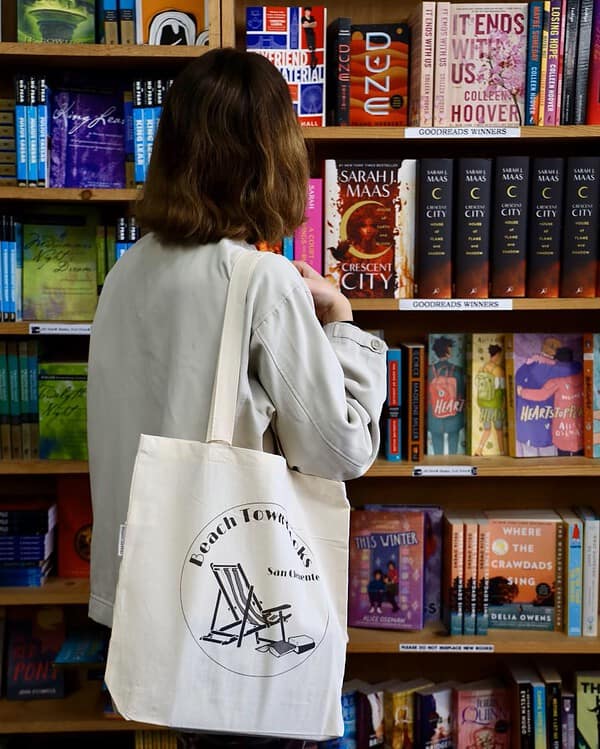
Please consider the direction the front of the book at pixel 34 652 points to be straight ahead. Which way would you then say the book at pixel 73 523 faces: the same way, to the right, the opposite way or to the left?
the same way

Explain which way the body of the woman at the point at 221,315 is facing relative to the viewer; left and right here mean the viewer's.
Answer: facing away from the viewer and to the right of the viewer

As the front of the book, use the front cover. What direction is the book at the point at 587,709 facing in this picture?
toward the camera

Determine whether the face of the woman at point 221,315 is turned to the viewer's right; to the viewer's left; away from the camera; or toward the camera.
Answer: away from the camera

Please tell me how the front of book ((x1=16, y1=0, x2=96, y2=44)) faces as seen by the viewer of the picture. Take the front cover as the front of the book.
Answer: facing the viewer

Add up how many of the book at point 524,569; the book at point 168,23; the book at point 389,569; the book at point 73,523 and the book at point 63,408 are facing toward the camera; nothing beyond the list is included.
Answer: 5

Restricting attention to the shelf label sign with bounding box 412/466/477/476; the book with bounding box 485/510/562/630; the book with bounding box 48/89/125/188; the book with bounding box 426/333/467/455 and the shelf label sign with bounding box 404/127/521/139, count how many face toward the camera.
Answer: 5

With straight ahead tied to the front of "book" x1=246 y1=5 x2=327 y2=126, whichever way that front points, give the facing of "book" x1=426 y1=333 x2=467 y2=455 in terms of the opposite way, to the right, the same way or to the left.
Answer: the same way

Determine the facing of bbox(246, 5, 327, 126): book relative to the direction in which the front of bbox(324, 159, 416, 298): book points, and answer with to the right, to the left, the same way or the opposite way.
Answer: the same way

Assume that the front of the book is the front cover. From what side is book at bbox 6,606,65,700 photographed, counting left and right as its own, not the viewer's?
front
